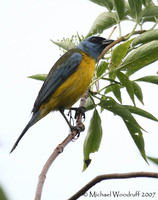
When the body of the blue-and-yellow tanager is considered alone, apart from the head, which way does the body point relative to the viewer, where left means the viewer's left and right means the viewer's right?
facing to the right of the viewer

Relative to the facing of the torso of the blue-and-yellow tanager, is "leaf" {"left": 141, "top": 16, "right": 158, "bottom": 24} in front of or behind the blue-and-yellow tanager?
in front

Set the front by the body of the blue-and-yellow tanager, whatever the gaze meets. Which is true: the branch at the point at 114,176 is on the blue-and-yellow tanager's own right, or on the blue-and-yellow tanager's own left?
on the blue-and-yellow tanager's own right

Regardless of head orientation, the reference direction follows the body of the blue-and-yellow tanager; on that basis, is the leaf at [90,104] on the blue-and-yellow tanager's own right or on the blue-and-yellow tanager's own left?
on the blue-and-yellow tanager's own right
